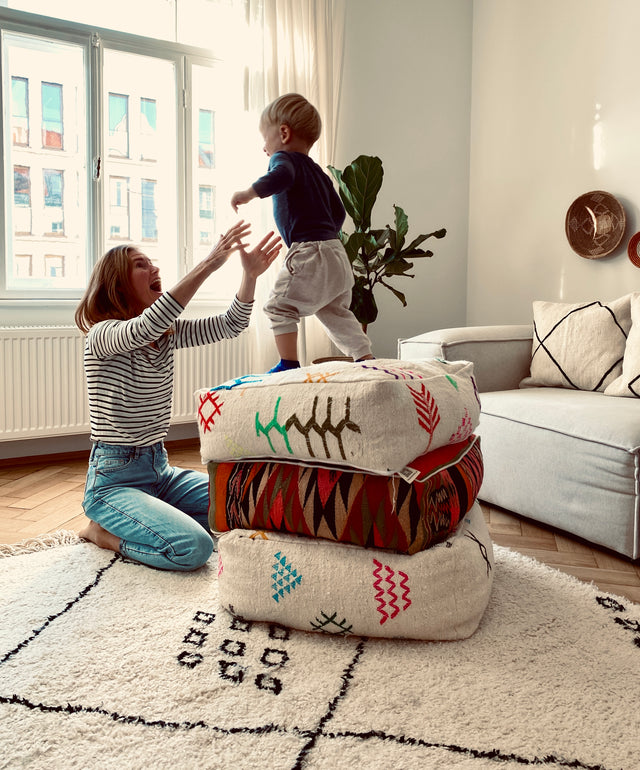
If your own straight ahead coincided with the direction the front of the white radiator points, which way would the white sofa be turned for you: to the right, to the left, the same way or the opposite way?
to the right

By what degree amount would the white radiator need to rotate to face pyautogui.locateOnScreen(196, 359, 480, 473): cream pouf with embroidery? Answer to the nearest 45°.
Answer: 0° — it already faces it

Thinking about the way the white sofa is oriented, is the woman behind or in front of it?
in front

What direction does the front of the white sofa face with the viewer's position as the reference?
facing the viewer and to the left of the viewer

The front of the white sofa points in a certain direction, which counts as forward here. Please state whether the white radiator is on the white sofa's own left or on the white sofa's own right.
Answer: on the white sofa's own right

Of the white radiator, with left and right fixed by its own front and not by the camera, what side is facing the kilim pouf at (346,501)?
front

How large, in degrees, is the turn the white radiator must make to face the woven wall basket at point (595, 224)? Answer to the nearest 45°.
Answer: approximately 90° to its left

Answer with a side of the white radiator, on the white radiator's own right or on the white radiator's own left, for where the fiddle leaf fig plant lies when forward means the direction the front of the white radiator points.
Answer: on the white radiator's own left

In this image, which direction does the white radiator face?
toward the camera

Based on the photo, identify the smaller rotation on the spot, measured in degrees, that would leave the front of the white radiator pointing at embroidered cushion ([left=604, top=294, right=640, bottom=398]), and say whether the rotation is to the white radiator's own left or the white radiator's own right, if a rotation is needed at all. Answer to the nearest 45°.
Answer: approximately 45° to the white radiator's own left
